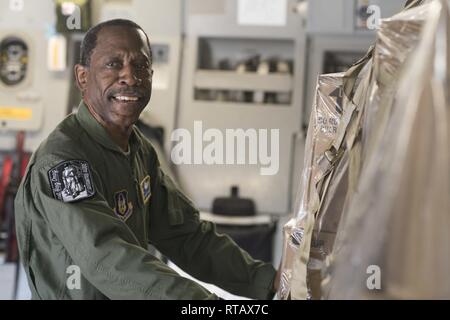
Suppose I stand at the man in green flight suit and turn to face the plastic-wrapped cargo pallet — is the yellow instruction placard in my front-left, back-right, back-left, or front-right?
back-left

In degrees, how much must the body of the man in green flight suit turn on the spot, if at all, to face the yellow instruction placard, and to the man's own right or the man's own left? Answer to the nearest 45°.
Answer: approximately 135° to the man's own left

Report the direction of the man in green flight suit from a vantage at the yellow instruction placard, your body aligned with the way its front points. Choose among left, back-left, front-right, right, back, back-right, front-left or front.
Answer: front

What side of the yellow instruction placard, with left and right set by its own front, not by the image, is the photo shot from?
front

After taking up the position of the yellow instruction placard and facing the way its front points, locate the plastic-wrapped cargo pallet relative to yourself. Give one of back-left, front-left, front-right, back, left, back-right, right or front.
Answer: front

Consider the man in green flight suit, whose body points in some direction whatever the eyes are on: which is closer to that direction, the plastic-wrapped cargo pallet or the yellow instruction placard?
the plastic-wrapped cargo pallet

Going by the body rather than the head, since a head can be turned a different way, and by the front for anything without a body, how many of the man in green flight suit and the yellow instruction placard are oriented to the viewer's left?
0

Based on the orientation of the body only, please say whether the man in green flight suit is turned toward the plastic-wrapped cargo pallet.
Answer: yes

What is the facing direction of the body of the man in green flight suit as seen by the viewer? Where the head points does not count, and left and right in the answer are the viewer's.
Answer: facing the viewer and to the right of the viewer
